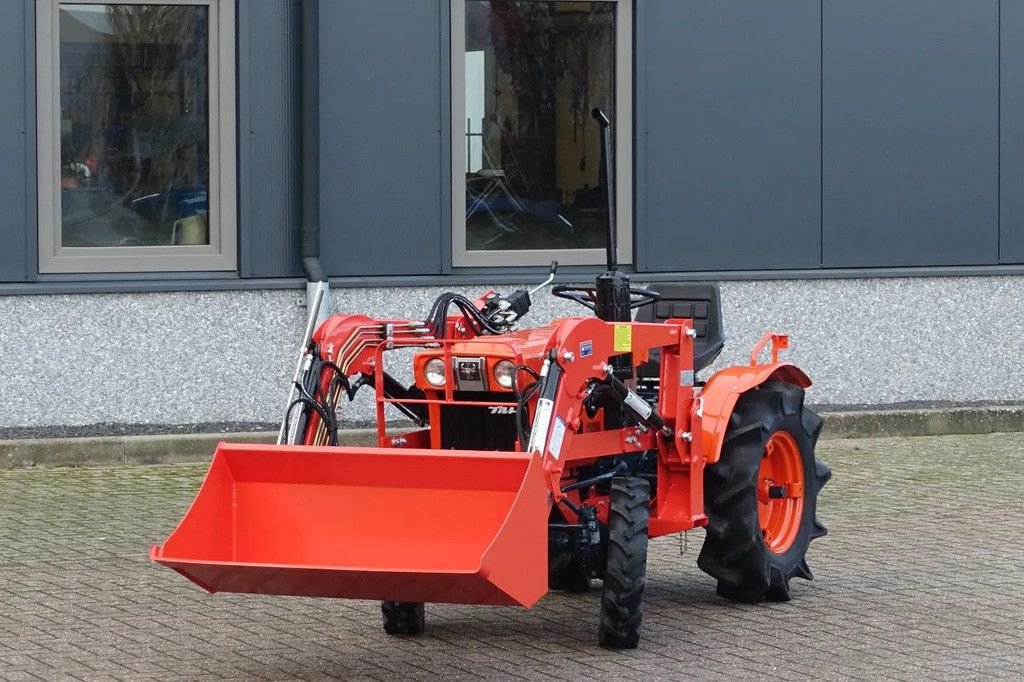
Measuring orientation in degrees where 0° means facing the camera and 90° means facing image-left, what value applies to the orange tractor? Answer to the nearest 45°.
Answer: approximately 45°

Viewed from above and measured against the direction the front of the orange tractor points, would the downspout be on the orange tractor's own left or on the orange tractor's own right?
on the orange tractor's own right
